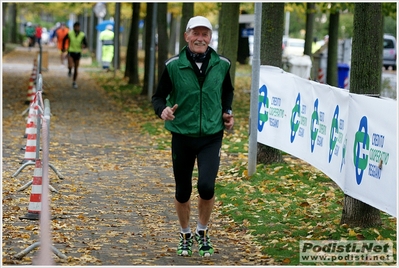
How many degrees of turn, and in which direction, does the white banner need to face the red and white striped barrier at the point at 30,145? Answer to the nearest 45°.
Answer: approximately 90° to its right

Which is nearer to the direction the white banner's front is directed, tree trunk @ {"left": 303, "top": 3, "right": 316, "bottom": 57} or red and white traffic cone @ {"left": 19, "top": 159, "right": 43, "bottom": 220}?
the red and white traffic cone

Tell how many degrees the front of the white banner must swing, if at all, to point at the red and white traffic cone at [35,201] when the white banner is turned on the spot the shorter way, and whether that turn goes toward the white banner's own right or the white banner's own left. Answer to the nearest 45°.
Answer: approximately 45° to the white banner's own right

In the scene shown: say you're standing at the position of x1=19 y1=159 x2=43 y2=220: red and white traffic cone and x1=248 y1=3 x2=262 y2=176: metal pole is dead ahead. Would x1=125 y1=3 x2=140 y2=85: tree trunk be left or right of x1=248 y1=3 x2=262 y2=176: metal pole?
left

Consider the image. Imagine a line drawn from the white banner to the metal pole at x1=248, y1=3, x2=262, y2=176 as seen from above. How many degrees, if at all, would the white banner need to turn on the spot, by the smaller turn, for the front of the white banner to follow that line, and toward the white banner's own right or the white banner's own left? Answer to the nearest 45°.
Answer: approximately 135° to the white banner's own right

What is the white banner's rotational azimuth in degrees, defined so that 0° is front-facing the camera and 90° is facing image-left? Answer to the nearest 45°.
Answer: approximately 45°

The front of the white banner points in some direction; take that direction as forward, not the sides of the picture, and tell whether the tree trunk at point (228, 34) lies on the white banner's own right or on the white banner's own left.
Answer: on the white banner's own right

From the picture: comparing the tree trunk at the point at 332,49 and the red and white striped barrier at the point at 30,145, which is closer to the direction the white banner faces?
the red and white striped barrier

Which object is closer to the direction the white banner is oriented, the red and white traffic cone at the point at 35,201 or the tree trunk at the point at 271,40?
the red and white traffic cone

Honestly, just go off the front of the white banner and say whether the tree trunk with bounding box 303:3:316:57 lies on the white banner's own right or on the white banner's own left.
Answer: on the white banner's own right
